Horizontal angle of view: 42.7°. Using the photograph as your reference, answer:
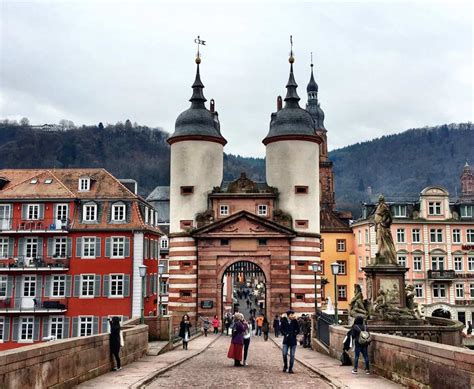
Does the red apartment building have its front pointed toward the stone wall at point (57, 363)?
yes

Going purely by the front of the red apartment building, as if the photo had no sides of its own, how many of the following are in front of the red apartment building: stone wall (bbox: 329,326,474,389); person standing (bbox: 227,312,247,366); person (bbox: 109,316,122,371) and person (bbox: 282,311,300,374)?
4

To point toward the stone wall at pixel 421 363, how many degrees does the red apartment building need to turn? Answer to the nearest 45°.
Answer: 0° — it already faces it

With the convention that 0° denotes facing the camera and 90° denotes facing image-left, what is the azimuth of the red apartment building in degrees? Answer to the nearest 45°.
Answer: approximately 0°

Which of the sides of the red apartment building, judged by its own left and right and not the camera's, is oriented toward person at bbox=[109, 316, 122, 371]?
front

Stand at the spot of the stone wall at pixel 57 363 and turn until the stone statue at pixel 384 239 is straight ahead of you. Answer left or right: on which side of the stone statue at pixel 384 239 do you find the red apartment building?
left

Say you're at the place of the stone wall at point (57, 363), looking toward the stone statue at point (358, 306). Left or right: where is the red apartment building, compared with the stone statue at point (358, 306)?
left

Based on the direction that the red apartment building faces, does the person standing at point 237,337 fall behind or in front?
in front

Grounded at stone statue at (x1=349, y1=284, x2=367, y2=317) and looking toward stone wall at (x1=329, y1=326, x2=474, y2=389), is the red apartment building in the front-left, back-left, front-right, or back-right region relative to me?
back-right

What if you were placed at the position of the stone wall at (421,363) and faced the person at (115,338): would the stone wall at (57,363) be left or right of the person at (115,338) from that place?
left

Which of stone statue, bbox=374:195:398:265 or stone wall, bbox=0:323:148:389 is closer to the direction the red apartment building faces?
the stone wall

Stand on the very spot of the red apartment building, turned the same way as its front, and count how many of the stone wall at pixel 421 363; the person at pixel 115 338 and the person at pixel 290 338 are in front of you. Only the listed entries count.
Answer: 3
